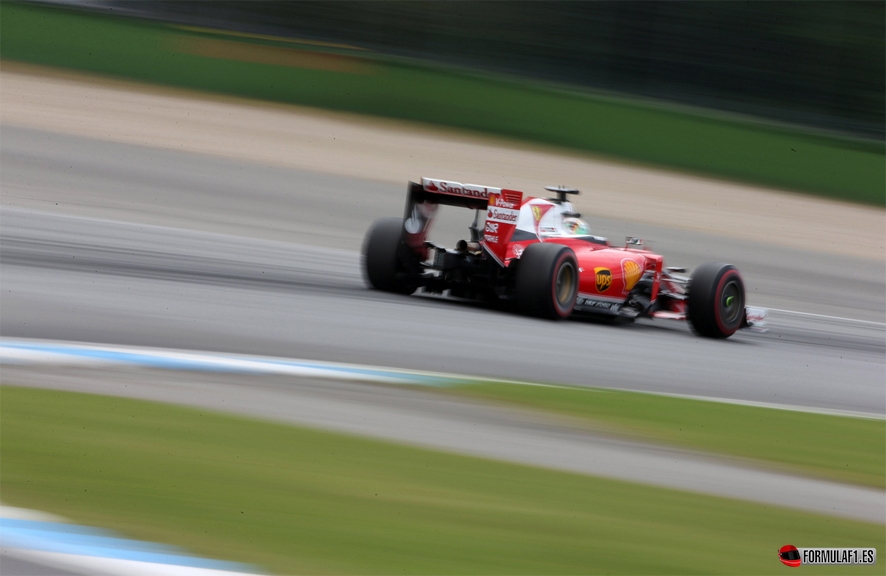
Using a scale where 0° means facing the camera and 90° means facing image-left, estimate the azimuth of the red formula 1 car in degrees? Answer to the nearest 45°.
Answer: approximately 225°
